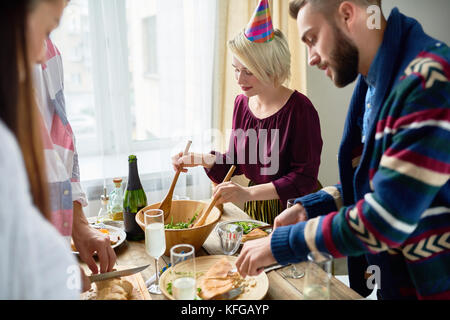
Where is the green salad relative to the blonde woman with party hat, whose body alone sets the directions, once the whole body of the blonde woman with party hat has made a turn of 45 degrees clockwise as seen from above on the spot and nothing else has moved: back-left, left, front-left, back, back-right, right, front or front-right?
front-left

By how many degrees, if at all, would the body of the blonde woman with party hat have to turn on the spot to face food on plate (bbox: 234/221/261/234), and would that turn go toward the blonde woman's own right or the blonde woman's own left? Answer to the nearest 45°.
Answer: approximately 45° to the blonde woman's own left

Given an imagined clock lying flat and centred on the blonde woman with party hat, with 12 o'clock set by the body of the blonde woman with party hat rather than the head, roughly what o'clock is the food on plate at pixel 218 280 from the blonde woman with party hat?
The food on plate is roughly at 11 o'clock from the blonde woman with party hat.

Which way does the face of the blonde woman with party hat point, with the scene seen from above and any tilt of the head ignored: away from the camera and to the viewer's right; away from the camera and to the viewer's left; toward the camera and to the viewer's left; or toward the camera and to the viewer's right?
toward the camera and to the viewer's left

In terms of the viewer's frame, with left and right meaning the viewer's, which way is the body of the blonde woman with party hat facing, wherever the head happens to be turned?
facing the viewer and to the left of the viewer

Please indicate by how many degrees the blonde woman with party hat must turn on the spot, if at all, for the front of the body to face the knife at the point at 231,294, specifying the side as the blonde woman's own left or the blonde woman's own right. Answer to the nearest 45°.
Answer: approximately 45° to the blonde woman's own left

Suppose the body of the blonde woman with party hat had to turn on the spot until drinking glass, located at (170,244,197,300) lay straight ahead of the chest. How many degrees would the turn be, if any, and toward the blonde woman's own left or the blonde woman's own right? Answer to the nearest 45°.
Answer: approximately 45° to the blonde woman's own left

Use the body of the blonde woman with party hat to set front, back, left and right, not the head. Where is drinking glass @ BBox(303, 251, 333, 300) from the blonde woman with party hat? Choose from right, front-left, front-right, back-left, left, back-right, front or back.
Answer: front-left

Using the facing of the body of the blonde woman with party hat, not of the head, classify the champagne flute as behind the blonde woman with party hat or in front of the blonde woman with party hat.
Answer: in front

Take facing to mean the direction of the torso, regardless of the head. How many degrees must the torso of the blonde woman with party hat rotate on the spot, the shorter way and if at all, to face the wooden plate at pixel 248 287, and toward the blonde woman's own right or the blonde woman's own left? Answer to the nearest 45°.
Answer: approximately 45° to the blonde woman's own left

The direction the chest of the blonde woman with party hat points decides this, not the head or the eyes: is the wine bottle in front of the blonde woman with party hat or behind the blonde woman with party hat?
in front
